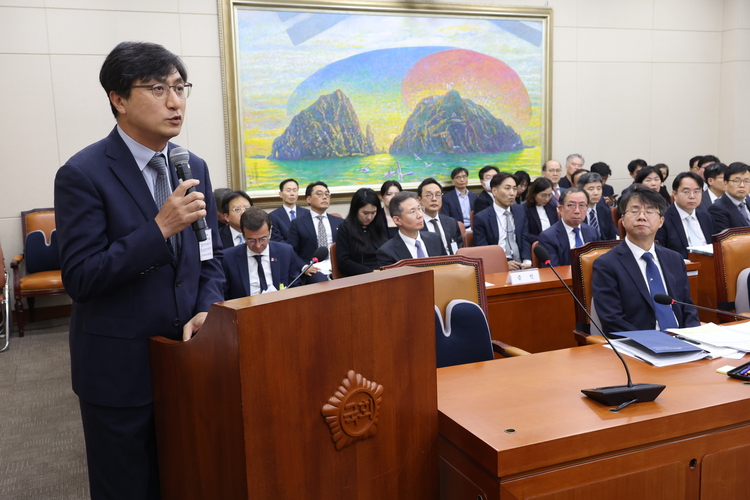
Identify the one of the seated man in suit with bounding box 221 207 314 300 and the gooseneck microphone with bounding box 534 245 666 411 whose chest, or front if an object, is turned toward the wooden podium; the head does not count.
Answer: the seated man in suit

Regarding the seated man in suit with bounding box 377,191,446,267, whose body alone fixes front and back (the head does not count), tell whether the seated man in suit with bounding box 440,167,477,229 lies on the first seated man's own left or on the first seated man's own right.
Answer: on the first seated man's own left

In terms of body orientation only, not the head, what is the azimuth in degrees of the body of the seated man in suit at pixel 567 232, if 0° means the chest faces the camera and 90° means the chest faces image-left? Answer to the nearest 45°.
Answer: approximately 315°

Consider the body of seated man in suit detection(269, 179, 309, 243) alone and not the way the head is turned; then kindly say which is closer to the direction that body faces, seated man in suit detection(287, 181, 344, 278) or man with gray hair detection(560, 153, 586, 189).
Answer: the seated man in suit

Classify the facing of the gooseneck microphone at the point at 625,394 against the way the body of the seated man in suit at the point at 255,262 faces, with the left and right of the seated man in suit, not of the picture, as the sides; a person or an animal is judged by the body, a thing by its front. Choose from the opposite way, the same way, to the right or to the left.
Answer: the opposite way
